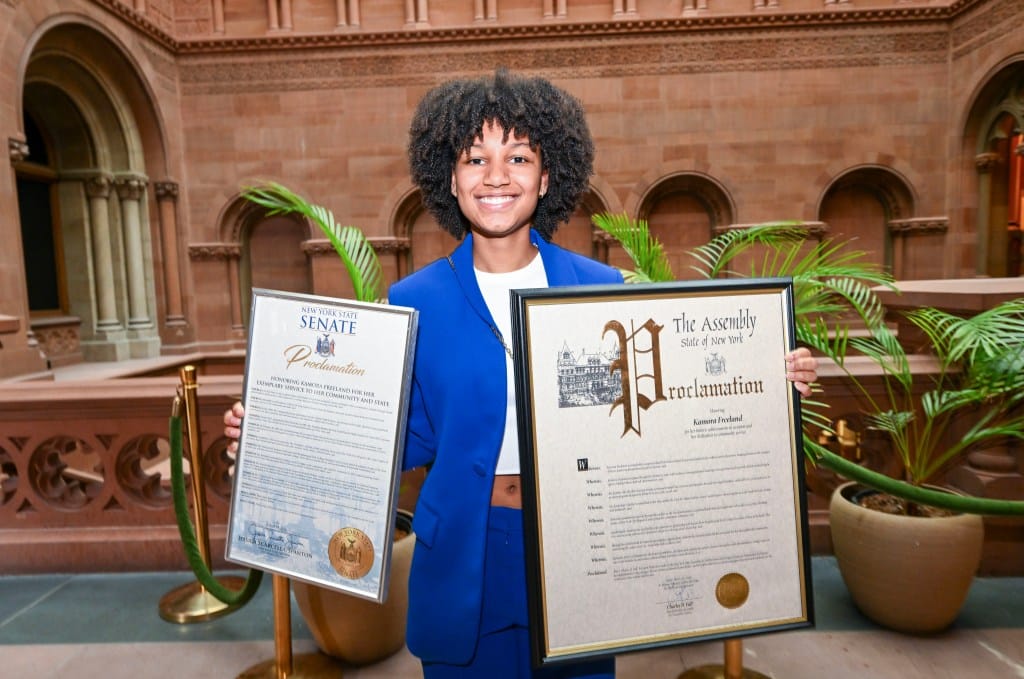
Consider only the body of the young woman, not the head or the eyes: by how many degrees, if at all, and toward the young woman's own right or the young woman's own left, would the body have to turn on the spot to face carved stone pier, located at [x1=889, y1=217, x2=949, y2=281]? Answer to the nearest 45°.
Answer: approximately 135° to the young woman's own left

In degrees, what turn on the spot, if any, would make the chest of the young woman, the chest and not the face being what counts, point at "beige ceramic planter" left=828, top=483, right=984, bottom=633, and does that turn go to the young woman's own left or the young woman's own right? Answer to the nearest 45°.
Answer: approximately 135° to the young woman's own left

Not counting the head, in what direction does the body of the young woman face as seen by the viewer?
toward the camera

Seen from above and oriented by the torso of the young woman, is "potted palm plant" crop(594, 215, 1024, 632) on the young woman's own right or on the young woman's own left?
on the young woman's own left

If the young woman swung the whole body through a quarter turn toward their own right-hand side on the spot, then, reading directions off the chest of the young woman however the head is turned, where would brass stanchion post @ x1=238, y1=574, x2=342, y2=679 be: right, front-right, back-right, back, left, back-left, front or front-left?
front-right

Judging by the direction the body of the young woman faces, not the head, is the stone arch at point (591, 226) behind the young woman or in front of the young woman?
behind

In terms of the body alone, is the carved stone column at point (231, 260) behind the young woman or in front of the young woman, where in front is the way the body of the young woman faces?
behind

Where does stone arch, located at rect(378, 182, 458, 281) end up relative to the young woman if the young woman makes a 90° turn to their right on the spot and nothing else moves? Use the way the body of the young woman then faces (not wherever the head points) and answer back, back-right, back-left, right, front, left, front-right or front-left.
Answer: right

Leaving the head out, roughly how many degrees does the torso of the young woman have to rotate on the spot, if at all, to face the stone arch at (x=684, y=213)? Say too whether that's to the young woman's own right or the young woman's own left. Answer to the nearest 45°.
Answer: approximately 180°
